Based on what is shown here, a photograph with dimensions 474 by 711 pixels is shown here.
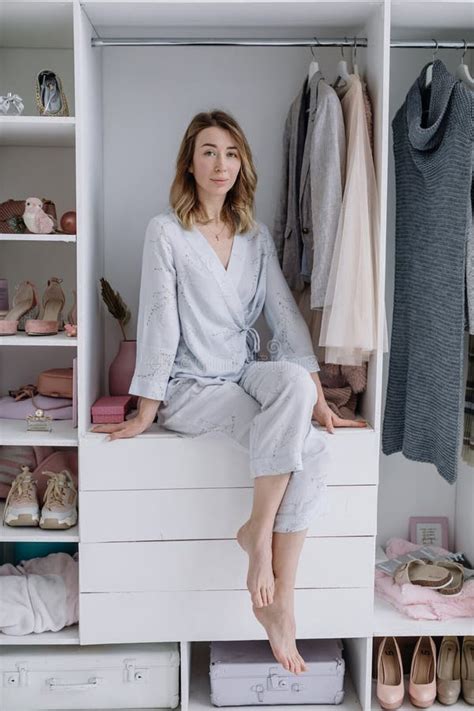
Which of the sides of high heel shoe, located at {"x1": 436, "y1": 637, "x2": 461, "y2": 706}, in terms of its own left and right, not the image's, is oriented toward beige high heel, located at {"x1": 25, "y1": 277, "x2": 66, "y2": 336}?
right

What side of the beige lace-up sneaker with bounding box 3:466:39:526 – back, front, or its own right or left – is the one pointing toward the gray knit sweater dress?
left

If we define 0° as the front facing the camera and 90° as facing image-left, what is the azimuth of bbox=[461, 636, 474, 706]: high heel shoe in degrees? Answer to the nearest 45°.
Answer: approximately 0°

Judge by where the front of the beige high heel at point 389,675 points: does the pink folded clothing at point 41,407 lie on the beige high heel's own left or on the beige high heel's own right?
on the beige high heel's own right

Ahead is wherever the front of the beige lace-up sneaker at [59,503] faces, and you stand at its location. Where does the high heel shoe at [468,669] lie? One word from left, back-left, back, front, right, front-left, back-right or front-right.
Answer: left

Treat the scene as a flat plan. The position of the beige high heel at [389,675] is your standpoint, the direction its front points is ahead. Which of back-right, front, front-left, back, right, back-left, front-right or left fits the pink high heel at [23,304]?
right
